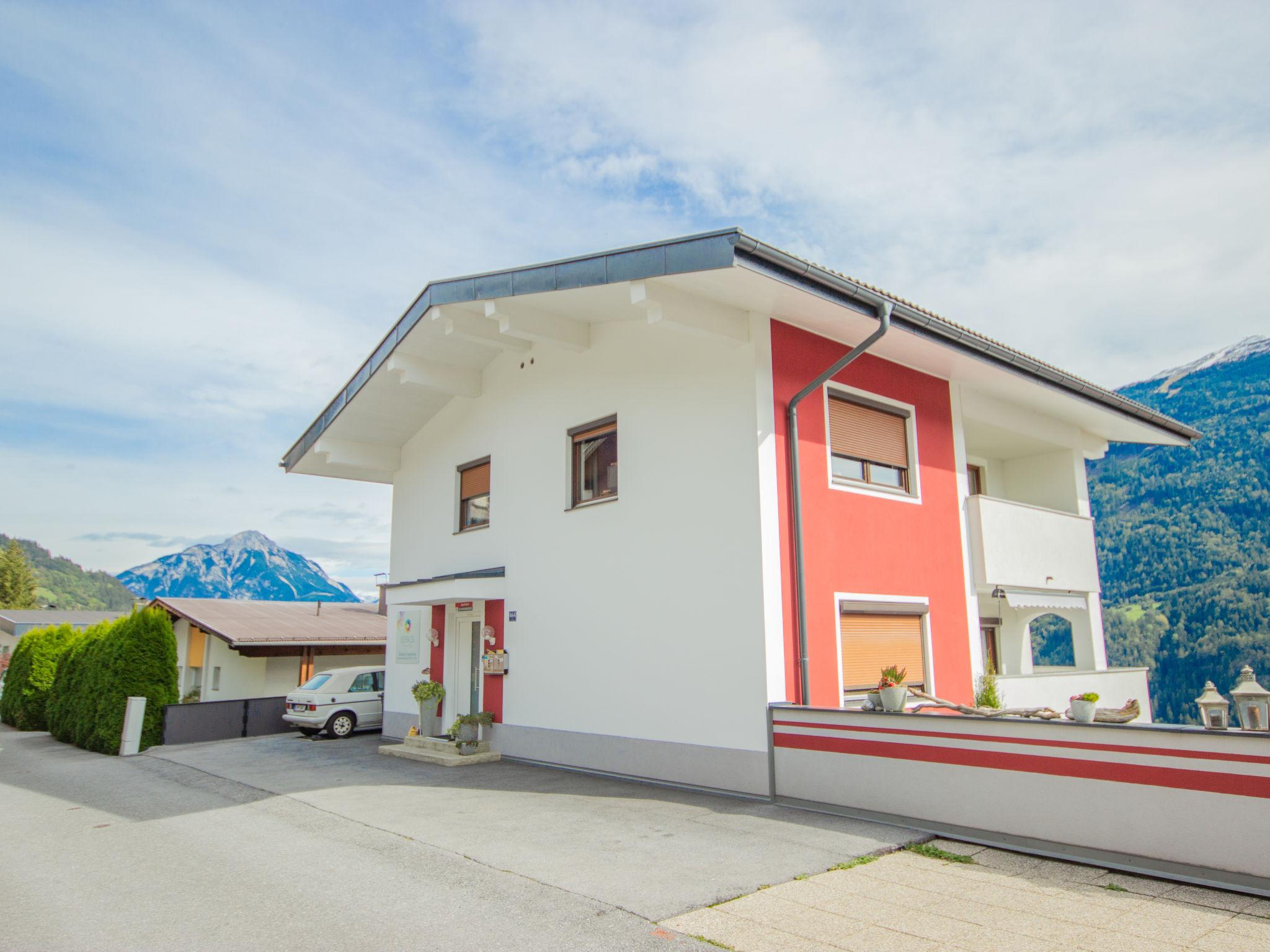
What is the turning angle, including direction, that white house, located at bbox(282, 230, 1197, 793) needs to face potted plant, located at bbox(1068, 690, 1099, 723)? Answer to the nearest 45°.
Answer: approximately 90° to its left

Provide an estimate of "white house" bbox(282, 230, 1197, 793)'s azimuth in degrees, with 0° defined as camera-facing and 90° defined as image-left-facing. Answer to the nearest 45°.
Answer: approximately 45°

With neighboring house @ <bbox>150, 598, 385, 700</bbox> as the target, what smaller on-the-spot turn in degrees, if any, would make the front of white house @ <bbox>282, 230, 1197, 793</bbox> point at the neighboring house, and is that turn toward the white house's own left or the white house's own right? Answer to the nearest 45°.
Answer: approximately 90° to the white house's own right

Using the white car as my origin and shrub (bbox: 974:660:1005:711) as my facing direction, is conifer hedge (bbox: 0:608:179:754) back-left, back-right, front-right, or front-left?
back-right

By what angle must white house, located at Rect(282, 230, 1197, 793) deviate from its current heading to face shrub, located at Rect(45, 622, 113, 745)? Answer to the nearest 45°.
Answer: approximately 90° to its right
